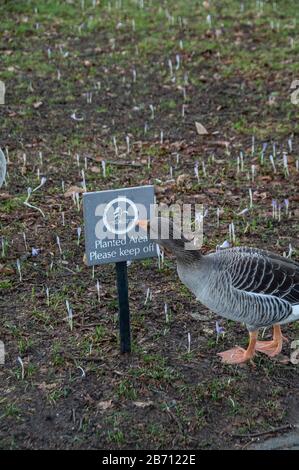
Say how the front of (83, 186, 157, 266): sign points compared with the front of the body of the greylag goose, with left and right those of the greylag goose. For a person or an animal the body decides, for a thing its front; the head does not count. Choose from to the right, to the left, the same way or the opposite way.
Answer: to the left

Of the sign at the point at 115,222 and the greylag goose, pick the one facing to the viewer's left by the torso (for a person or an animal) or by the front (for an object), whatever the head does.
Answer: the greylag goose

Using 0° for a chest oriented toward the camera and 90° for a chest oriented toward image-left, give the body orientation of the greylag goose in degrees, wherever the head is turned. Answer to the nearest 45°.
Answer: approximately 90°

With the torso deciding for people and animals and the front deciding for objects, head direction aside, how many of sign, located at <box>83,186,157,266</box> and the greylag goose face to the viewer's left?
1
